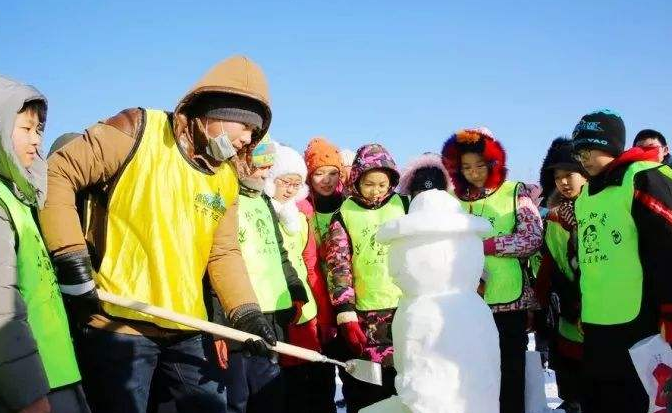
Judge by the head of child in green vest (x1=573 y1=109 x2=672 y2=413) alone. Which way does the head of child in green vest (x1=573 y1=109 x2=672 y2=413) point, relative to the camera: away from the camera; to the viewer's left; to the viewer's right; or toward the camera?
to the viewer's left

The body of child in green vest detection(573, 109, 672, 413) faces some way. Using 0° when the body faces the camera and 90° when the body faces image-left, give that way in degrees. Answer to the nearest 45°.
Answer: approximately 45°

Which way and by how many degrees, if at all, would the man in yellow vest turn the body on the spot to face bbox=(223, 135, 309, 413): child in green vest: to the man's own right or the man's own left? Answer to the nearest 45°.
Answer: approximately 90° to the man's own left

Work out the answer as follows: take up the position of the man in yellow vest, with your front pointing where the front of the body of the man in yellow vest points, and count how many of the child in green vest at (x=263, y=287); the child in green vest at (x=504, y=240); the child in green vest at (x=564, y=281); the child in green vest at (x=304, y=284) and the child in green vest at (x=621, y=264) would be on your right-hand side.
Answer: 0

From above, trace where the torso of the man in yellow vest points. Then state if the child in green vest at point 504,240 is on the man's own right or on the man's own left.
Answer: on the man's own left

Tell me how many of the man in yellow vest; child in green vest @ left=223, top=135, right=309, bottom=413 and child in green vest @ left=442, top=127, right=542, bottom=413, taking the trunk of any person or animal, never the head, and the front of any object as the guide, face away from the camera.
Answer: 0

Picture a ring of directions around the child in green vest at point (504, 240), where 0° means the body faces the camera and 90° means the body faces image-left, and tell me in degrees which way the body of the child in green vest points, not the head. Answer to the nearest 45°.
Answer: approximately 45°

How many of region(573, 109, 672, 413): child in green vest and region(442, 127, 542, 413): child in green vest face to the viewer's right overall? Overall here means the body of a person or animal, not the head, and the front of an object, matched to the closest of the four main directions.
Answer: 0

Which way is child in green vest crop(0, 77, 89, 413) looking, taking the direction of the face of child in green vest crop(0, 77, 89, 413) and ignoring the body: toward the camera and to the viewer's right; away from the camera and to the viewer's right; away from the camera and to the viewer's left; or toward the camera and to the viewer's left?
toward the camera and to the viewer's right

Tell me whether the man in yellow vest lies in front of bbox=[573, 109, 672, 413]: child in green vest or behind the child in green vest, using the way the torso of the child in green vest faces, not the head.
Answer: in front

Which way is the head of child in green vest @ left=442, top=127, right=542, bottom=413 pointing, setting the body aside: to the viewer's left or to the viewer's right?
to the viewer's left

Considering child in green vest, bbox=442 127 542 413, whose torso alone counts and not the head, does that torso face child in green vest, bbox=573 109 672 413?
no

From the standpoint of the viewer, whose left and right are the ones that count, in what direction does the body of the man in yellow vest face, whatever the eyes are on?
facing the viewer and to the right of the viewer

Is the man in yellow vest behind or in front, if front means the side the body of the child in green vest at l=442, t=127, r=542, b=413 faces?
in front

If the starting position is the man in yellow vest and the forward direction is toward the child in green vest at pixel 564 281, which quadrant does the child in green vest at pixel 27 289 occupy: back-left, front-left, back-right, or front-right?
back-right

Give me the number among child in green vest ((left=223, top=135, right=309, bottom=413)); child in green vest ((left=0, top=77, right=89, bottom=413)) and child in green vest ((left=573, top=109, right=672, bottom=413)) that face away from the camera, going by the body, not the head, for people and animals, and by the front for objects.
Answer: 0
